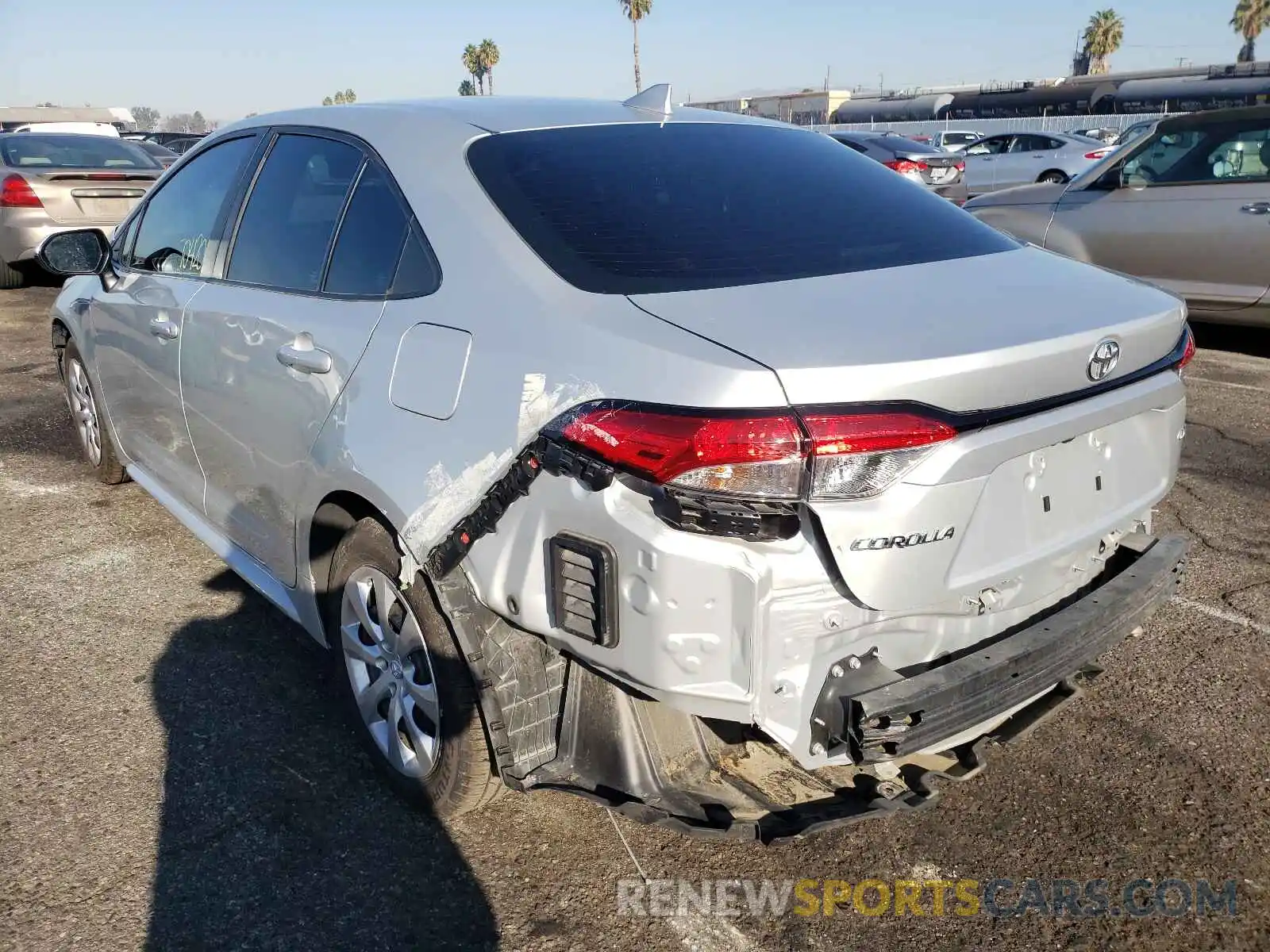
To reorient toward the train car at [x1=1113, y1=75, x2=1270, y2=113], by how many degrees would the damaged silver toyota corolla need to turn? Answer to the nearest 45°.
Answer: approximately 90° to its right

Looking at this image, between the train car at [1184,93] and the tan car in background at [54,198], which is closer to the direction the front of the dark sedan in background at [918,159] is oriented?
the train car

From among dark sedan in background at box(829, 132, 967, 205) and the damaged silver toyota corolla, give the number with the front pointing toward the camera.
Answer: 0

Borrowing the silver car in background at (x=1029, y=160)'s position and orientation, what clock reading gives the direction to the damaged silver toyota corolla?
The damaged silver toyota corolla is roughly at 9 o'clock from the silver car in background.

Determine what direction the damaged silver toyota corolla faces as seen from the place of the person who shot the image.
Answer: facing away from the viewer and to the left of the viewer

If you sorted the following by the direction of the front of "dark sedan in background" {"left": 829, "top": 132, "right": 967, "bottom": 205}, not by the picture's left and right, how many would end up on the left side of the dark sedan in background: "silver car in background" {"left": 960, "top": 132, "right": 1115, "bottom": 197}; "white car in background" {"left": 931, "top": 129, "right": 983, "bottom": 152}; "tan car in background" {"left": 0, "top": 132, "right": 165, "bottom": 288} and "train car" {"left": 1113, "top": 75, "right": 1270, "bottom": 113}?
1

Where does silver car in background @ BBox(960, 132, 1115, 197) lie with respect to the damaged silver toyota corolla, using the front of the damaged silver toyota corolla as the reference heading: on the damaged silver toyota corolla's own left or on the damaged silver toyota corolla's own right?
on the damaged silver toyota corolla's own right

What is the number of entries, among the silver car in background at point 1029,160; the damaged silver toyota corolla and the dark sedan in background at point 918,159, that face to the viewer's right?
0

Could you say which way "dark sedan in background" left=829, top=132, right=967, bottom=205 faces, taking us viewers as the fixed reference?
facing away from the viewer and to the left of the viewer

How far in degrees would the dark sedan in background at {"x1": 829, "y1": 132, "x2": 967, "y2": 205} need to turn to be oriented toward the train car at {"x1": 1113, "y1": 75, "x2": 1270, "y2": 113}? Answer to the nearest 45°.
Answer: approximately 45° to its right

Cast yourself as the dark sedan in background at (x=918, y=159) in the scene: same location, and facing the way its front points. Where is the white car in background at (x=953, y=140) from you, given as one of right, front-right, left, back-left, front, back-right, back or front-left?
front-right

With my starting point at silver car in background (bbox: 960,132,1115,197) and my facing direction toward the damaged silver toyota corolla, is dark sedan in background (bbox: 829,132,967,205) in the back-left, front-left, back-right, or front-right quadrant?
front-right

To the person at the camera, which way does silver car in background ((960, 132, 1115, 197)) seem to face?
facing to the left of the viewer

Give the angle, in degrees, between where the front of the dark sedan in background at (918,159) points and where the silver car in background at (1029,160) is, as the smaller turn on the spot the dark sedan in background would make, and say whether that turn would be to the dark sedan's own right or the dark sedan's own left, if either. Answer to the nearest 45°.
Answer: approximately 90° to the dark sedan's own right

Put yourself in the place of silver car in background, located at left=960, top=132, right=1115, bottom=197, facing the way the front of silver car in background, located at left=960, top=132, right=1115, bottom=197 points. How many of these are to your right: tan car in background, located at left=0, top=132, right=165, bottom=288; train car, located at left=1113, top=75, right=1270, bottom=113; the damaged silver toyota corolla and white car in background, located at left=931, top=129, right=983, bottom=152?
2
